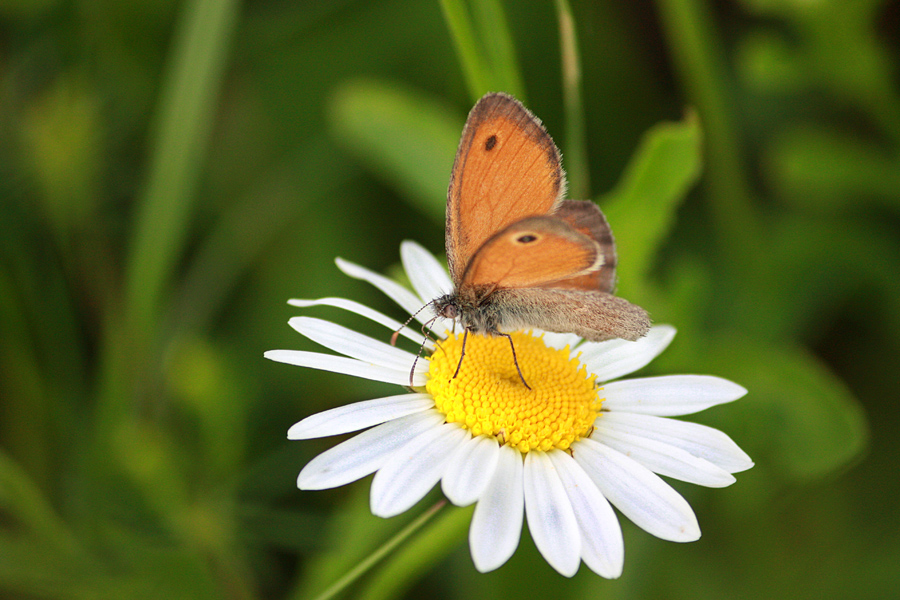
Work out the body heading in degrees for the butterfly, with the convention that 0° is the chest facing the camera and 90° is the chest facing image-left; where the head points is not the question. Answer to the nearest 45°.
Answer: approximately 90°

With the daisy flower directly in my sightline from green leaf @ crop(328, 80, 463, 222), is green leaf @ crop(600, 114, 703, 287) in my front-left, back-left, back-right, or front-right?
front-left

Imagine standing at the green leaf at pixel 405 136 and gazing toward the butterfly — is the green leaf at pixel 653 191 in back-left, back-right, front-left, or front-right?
front-left
